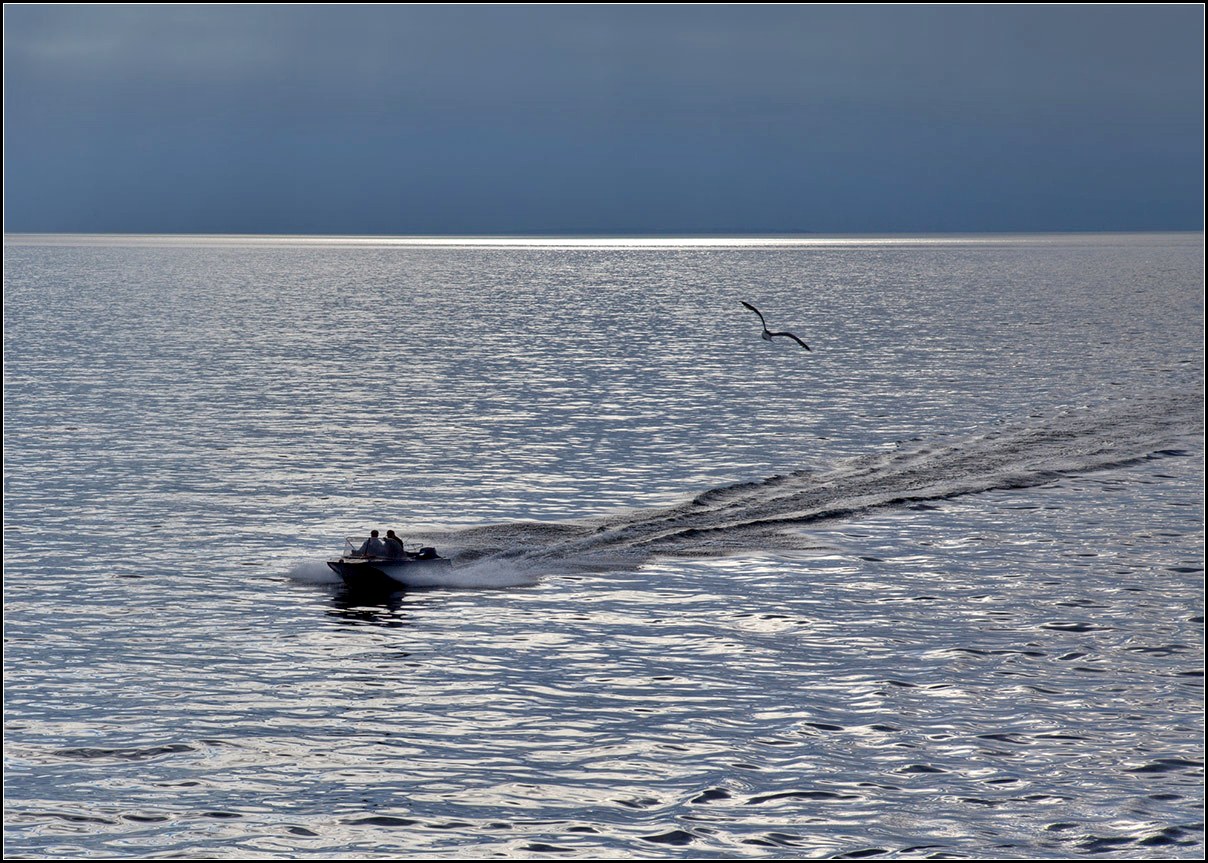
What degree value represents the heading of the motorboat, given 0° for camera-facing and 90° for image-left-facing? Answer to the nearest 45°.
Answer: approximately 45°
